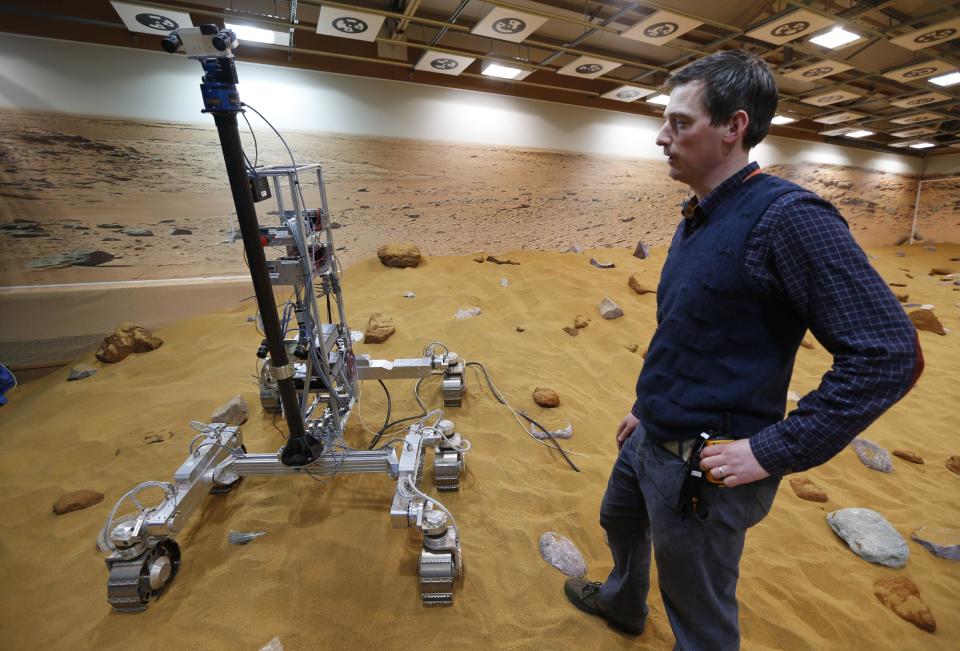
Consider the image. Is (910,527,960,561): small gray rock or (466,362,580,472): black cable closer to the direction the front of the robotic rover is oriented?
the small gray rock

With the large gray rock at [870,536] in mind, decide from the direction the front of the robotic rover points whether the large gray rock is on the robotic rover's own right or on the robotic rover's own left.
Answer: on the robotic rover's own left

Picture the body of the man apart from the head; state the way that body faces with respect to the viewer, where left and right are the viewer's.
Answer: facing the viewer and to the left of the viewer

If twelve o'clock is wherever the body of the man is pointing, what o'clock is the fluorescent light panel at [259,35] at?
The fluorescent light panel is roughly at 2 o'clock from the man.

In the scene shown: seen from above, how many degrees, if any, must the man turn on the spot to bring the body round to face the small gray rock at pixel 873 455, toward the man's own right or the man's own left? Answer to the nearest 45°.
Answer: approximately 135° to the man's own right

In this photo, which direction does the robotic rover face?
toward the camera

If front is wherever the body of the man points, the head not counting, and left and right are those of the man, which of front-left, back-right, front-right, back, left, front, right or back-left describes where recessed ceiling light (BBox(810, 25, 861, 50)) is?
back-right

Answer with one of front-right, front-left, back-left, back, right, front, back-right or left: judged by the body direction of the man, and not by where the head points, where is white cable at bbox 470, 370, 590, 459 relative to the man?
right

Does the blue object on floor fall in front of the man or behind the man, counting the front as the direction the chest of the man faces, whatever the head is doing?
in front

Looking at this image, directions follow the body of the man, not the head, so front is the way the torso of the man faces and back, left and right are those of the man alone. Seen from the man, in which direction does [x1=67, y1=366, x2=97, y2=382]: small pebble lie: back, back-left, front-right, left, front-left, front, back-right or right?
front-right

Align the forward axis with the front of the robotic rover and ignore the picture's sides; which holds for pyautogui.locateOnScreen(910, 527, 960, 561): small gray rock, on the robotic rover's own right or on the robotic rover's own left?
on the robotic rover's own left

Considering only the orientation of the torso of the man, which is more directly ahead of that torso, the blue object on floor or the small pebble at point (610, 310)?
the blue object on floor

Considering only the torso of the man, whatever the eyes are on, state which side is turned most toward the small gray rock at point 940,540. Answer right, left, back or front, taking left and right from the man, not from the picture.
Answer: back

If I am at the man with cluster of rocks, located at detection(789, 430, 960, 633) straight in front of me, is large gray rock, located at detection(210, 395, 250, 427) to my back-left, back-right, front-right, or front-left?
back-left

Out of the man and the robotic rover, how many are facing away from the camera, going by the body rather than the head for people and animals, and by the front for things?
0

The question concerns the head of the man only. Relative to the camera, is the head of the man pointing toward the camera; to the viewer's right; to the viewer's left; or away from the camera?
to the viewer's left

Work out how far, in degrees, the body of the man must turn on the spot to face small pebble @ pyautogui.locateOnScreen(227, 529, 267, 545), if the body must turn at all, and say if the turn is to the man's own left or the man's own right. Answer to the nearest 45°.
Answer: approximately 45° to the man's own right

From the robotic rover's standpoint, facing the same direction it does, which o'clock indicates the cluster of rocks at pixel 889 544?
The cluster of rocks is roughly at 10 o'clock from the robotic rover.

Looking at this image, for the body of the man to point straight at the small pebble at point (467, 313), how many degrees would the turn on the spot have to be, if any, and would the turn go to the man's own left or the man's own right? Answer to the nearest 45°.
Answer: approximately 90° to the man's own right
